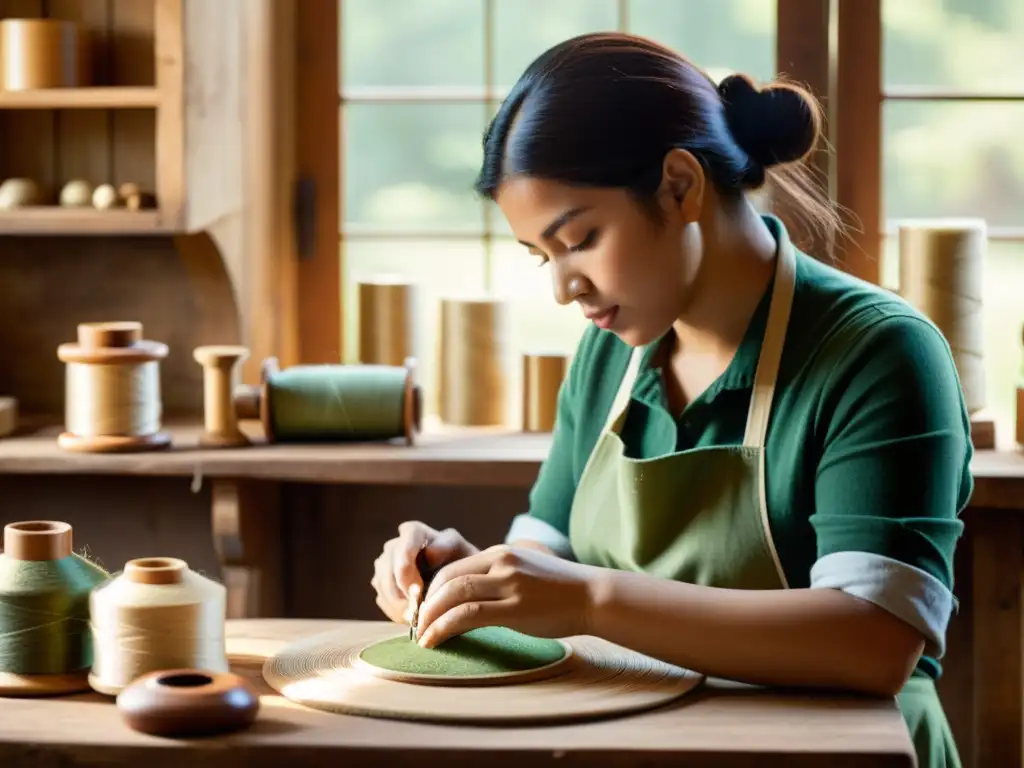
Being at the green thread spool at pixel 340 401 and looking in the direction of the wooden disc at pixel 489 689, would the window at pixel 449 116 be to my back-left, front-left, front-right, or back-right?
back-left

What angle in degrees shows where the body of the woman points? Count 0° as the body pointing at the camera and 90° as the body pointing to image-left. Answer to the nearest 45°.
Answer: approximately 45°

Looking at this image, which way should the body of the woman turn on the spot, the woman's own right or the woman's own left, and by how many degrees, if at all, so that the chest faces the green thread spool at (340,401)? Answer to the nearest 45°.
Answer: approximately 90° to the woman's own right

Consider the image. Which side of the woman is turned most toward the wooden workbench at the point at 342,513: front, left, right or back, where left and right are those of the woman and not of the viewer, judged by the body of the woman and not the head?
right

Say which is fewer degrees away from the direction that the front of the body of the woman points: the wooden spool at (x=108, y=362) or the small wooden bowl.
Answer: the small wooden bowl

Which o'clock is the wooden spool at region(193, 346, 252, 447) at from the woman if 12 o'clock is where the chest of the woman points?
The wooden spool is roughly at 3 o'clock from the woman.

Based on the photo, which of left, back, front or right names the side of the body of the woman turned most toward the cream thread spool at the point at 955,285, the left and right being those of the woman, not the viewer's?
back

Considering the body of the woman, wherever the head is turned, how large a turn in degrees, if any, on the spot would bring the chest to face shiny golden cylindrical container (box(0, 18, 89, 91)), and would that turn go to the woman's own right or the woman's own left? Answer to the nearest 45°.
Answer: approximately 90° to the woman's own right

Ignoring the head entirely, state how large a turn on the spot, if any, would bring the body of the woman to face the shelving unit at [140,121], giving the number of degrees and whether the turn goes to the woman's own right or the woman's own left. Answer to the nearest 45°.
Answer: approximately 90° to the woman's own right
